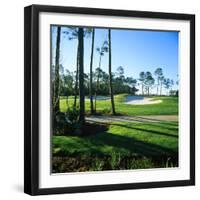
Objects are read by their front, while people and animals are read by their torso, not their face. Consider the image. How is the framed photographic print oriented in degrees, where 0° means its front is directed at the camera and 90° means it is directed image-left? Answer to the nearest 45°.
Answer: approximately 315°
